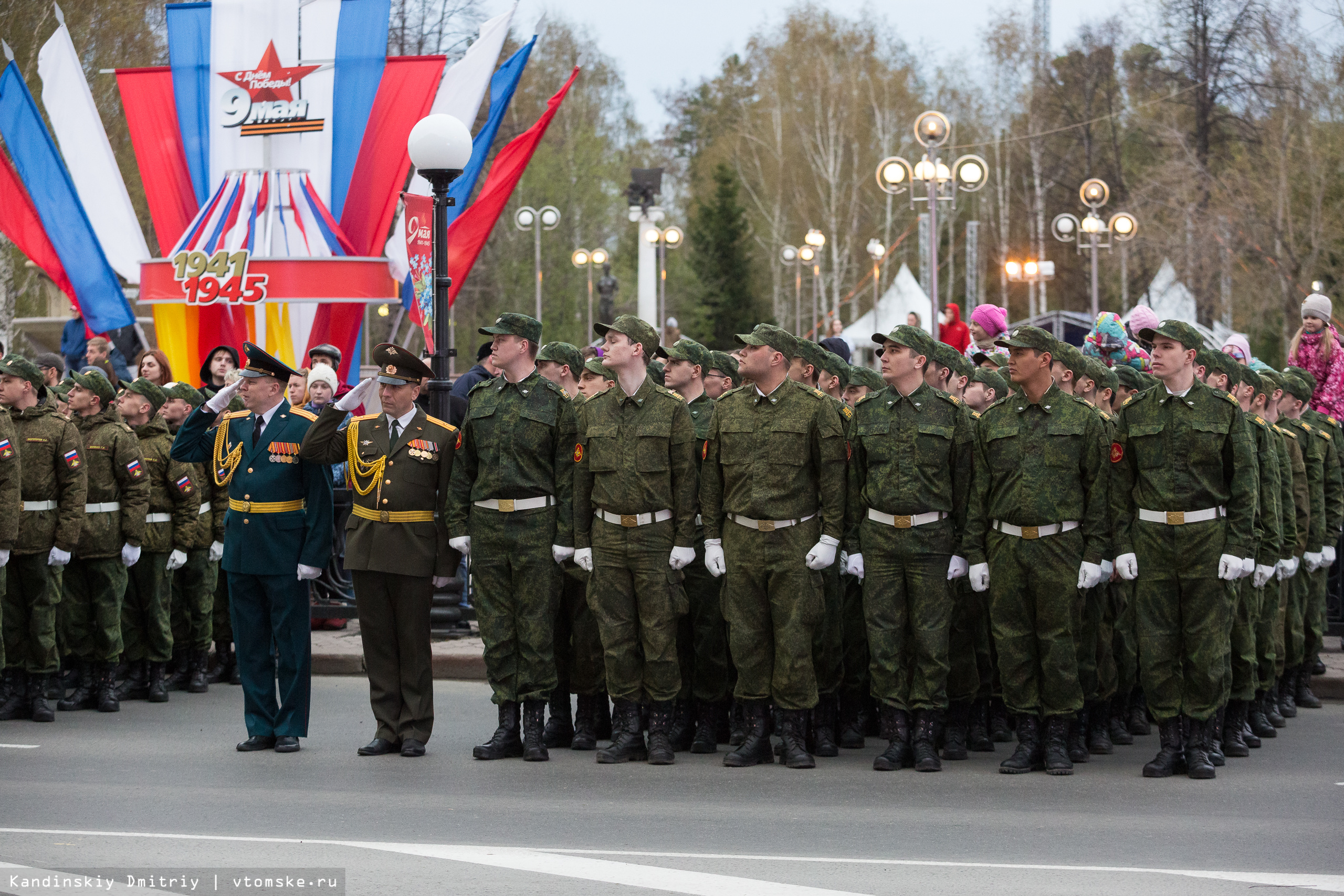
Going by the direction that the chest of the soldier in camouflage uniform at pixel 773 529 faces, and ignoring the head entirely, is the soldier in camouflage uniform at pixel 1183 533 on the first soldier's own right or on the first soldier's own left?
on the first soldier's own left

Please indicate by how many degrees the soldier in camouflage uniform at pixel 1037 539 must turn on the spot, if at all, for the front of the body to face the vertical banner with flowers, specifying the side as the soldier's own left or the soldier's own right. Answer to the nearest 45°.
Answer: approximately 135° to the soldier's own right

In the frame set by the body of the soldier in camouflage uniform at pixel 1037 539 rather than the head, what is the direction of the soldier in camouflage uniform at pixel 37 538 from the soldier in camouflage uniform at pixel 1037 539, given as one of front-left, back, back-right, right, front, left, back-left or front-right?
right

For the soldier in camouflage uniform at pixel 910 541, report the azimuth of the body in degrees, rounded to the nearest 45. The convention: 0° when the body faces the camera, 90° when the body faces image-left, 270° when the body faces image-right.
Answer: approximately 0°

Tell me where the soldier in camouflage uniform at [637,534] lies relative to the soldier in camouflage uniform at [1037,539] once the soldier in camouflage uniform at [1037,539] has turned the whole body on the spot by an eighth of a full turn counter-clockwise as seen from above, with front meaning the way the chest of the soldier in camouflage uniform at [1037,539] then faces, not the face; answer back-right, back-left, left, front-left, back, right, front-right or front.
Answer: back-right

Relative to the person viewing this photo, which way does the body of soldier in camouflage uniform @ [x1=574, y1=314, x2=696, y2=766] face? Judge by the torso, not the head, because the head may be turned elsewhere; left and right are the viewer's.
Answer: facing the viewer

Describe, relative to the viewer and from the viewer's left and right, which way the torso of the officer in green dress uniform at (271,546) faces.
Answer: facing the viewer and to the left of the viewer

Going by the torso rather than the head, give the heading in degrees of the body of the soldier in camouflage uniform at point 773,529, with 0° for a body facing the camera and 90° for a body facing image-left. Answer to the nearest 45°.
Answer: approximately 0°

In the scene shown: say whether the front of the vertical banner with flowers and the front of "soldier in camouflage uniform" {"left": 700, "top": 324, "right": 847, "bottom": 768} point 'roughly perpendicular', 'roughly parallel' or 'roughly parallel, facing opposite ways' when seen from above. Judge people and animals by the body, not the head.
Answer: roughly parallel

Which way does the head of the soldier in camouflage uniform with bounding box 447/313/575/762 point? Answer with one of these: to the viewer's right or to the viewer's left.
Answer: to the viewer's left

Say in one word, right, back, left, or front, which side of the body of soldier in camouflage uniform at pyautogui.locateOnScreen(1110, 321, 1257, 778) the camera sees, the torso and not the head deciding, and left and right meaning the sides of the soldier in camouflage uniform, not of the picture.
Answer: front

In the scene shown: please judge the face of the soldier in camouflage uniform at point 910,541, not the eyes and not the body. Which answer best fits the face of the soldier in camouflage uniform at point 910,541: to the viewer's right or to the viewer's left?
to the viewer's left

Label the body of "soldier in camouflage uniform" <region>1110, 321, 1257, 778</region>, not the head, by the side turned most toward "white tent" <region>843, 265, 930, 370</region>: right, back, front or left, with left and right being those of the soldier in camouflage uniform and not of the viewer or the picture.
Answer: back

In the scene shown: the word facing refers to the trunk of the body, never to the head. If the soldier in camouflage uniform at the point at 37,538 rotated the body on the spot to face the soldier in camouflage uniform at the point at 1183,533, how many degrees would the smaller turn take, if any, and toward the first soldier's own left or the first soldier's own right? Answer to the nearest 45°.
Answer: approximately 90° to the first soldier's own left

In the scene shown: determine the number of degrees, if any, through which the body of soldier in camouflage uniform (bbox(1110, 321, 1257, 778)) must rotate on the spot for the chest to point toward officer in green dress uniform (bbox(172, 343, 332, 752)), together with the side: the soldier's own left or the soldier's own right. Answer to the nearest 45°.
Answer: approximately 90° to the soldier's own right

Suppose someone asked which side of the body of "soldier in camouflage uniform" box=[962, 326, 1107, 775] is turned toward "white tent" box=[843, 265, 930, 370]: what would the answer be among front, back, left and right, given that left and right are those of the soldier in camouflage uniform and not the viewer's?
back

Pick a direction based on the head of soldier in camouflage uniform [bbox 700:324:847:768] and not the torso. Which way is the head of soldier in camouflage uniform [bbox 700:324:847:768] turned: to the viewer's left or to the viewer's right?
to the viewer's left

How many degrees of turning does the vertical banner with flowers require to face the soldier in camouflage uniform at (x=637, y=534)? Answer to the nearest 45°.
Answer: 0° — it already faces them

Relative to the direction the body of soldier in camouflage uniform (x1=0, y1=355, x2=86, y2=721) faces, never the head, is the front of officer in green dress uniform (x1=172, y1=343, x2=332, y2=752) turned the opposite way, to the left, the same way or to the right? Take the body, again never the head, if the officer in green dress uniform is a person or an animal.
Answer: the same way
